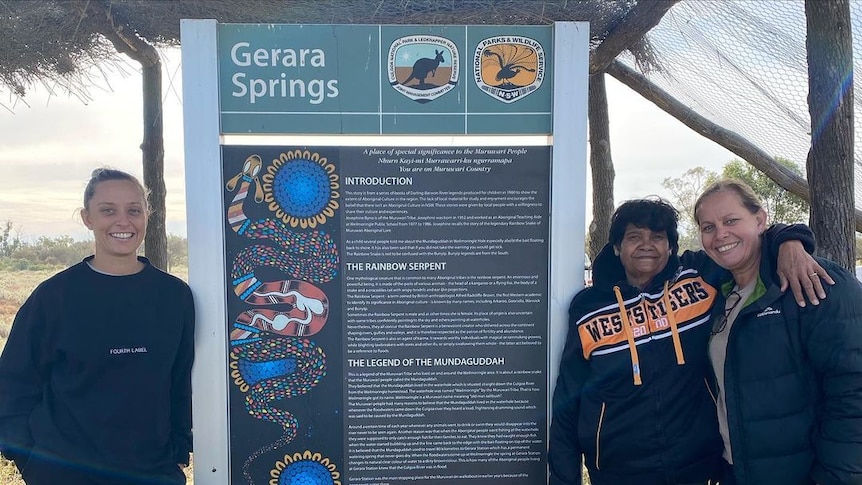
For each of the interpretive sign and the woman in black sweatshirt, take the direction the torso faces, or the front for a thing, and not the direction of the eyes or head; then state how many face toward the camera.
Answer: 2

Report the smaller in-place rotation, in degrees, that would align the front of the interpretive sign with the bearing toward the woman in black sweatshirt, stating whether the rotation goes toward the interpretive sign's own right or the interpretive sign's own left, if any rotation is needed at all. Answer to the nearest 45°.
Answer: approximately 90° to the interpretive sign's own right

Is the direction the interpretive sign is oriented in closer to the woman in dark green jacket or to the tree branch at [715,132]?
the woman in dark green jacket

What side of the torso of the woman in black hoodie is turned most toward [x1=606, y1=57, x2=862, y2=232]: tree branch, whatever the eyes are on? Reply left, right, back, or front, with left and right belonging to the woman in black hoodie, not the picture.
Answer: back

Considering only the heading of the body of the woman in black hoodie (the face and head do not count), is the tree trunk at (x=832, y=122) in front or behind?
behind

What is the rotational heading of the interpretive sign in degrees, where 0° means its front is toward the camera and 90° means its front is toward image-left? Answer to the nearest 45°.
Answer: approximately 0°

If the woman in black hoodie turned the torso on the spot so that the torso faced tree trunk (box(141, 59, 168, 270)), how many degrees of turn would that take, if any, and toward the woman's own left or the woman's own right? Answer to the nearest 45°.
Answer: approximately 90° to the woman's own right

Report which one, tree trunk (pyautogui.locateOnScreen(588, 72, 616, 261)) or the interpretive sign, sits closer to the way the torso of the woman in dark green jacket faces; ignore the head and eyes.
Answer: the interpretive sign

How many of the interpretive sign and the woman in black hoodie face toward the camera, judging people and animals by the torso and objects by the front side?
2

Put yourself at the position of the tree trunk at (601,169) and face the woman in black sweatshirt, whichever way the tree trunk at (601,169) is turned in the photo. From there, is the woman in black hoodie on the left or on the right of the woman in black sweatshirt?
left

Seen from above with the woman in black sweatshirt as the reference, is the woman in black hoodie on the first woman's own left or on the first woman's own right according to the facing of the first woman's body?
on the first woman's own left
